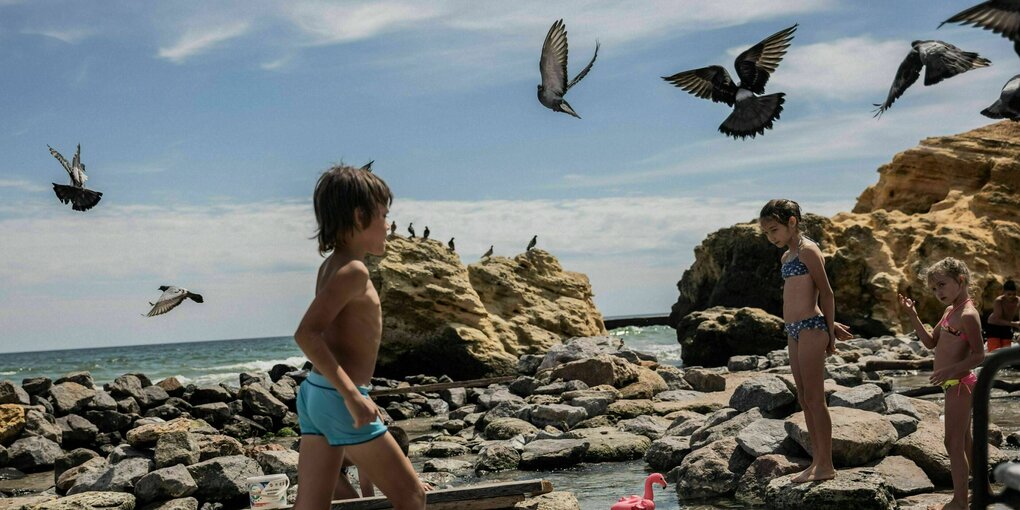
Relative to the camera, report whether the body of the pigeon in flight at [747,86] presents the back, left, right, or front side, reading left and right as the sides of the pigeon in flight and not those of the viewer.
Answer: back

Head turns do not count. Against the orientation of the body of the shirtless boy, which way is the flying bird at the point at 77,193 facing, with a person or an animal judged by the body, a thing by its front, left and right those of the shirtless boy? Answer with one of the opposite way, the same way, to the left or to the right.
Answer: to the left

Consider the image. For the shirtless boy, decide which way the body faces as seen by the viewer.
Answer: to the viewer's right

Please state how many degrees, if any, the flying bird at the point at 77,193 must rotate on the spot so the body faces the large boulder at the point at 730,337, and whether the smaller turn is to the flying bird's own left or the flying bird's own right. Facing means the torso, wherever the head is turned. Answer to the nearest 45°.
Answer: approximately 45° to the flying bird's own right

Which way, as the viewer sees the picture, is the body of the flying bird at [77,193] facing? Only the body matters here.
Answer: away from the camera

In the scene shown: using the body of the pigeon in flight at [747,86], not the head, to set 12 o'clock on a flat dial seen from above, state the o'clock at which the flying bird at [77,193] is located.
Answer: The flying bird is roughly at 9 o'clock from the pigeon in flight.

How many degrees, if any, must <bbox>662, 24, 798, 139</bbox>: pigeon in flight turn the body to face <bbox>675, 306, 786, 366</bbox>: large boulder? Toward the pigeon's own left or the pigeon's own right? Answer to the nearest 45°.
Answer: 0° — it already faces it

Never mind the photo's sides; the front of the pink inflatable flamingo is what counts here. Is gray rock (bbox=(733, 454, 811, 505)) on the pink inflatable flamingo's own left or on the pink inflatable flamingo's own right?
on the pink inflatable flamingo's own left

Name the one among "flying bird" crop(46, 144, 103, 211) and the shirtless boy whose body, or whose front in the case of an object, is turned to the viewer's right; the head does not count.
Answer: the shirtless boy
